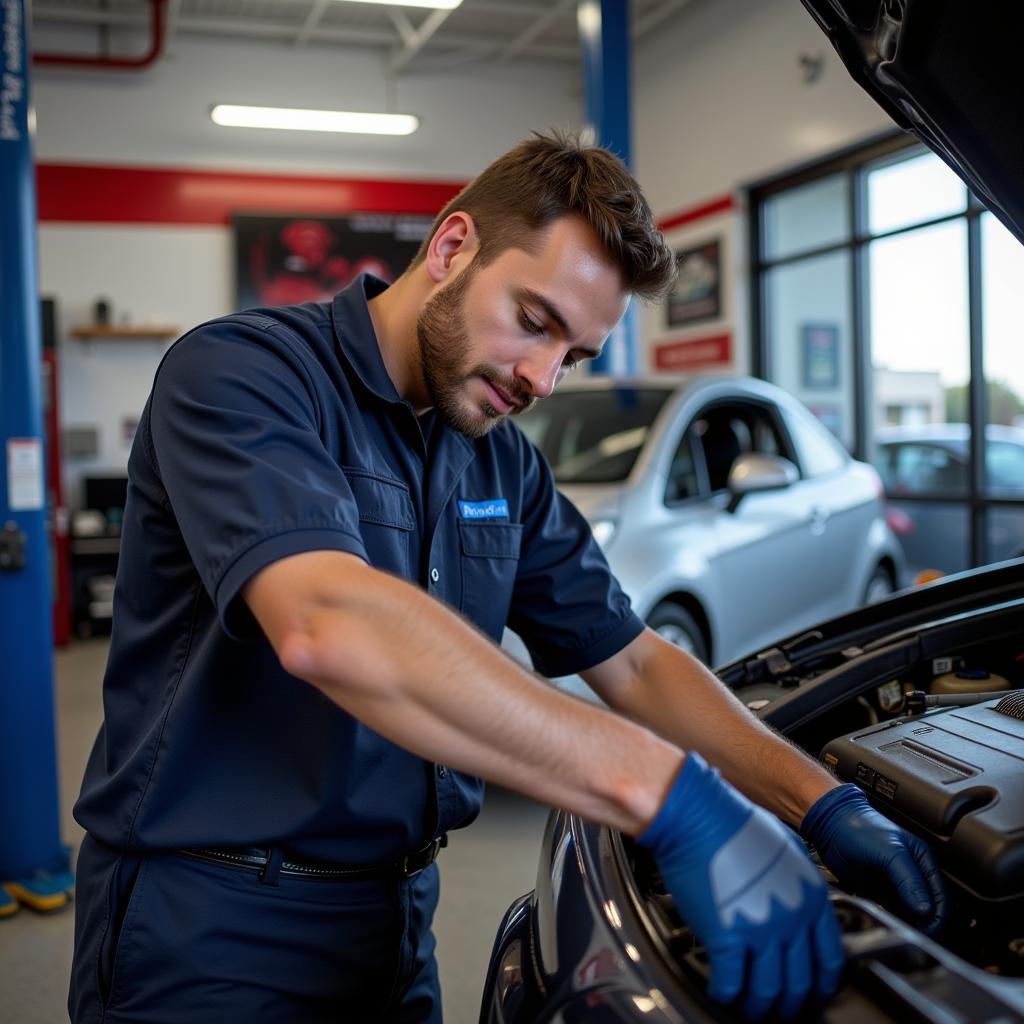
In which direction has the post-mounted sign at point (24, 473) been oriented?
toward the camera

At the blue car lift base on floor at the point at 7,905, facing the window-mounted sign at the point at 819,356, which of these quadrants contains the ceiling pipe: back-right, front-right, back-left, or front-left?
front-left

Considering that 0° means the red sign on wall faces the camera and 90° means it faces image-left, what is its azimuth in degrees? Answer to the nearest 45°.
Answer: approximately 45°

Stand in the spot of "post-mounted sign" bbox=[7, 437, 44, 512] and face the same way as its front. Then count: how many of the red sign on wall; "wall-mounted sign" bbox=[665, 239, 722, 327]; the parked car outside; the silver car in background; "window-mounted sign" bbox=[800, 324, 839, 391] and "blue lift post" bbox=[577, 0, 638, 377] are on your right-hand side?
0

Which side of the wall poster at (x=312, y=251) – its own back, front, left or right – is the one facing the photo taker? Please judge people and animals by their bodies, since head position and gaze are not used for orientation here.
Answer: front

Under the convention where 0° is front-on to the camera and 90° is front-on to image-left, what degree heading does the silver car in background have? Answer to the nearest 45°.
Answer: approximately 45°

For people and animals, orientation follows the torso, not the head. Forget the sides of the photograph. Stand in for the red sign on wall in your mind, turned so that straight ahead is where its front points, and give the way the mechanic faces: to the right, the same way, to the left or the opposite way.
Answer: to the left

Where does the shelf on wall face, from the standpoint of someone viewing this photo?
facing the viewer

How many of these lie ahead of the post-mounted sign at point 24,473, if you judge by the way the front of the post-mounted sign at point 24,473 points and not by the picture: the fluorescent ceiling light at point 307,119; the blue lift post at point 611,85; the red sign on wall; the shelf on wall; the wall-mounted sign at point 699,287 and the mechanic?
1

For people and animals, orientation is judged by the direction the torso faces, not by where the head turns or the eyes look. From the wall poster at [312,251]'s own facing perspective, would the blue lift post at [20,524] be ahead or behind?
ahead

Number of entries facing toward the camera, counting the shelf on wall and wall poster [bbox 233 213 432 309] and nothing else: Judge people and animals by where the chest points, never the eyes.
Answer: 2

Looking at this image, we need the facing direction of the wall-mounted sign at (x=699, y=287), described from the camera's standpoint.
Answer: facing the viewer and to the left of the viewer

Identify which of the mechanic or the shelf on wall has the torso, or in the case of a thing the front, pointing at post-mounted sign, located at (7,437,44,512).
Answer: the shelf on wall

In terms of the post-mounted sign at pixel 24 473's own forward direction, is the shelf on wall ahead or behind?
behind

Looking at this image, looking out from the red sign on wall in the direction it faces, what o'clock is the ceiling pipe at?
The ceiling pipe is roughly at 1 o'clock from the red sign on wall.
